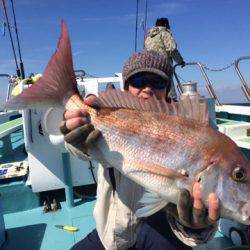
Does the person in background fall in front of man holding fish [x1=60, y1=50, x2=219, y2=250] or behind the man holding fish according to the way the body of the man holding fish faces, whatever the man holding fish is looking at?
behind

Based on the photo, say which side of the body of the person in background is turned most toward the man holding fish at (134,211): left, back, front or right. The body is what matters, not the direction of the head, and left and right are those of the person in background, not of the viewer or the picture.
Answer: back

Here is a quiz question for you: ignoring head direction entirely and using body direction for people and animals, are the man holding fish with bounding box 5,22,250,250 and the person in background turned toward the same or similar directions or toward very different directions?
very different directions

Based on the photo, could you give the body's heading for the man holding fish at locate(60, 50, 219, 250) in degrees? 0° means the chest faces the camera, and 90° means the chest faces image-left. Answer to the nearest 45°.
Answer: approximately 0°

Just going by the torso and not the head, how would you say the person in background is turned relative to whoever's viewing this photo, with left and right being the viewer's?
facing away from the viewer

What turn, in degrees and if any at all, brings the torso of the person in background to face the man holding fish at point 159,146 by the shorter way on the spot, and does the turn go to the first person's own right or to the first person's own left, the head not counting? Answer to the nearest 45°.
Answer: approximately 180°

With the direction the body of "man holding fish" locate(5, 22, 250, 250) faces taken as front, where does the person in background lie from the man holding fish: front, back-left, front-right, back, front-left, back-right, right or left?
back
